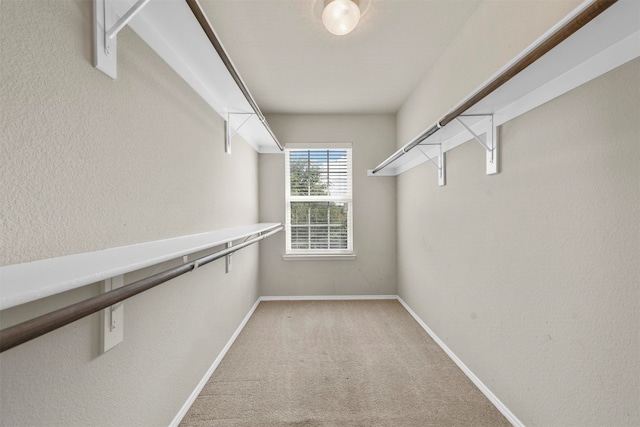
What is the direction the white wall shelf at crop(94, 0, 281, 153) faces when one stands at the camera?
facing to the right of the viewer

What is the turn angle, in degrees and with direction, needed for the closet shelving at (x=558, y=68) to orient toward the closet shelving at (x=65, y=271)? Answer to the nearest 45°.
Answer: approximately 45° to its left

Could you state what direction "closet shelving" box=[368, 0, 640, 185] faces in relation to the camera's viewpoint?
facing to the left of the viewer

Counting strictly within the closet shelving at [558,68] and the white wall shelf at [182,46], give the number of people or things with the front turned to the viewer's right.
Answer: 1

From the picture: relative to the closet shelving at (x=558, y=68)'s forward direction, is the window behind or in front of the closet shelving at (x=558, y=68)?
in front

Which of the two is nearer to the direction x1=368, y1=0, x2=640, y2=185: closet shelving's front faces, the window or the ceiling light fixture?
the ceiling light fixture

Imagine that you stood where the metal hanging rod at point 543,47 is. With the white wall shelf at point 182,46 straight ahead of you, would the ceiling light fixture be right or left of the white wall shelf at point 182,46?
right

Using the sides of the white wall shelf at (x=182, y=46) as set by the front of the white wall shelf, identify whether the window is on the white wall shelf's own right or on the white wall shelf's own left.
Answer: on the white wall shelf's own left

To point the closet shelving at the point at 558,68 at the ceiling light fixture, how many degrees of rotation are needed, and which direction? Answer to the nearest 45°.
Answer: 0° — it already faces it
